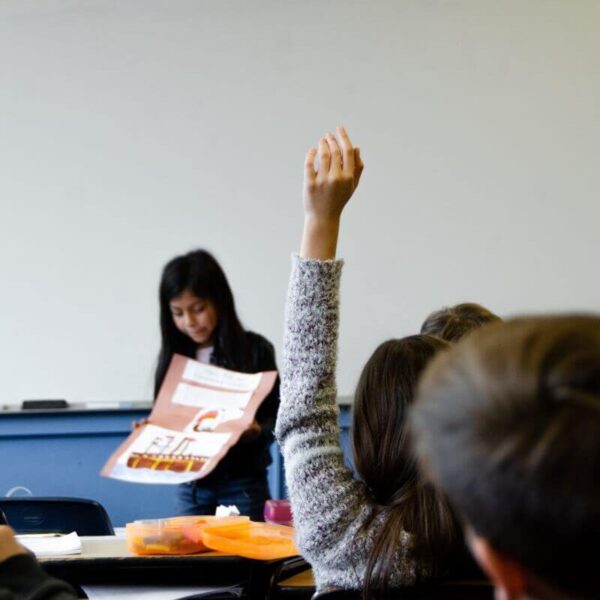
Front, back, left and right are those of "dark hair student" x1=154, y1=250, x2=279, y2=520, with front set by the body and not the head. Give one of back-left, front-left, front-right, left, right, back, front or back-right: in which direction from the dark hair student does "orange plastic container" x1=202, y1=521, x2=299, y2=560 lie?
front-left

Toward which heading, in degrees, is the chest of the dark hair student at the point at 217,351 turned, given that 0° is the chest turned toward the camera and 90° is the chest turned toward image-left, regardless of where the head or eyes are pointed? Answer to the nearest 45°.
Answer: approximately 45°

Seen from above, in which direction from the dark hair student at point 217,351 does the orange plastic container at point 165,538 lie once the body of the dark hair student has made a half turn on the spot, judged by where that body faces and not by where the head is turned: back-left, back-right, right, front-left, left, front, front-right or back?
back-right

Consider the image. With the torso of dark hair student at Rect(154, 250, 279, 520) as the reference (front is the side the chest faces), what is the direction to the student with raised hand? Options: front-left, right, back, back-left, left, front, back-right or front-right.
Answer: front-left

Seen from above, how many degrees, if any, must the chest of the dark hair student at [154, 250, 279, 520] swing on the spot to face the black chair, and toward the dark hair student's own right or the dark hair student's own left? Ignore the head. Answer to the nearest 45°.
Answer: approximately 45° to the dark hair student's own left

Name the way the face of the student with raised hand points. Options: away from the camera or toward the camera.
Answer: away from the camera

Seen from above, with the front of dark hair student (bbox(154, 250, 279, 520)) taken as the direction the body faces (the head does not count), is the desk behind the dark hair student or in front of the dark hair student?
in front

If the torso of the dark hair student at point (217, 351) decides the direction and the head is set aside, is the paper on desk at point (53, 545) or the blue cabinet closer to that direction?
the paper on desk

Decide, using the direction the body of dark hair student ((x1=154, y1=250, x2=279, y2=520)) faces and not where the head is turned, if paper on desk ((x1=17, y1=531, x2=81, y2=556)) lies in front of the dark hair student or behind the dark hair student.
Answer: in front
